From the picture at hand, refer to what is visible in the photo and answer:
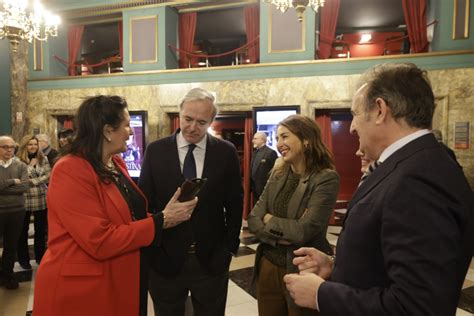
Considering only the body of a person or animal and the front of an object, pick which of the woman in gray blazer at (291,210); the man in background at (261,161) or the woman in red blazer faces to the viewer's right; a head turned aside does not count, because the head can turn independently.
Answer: the woman in red blazer

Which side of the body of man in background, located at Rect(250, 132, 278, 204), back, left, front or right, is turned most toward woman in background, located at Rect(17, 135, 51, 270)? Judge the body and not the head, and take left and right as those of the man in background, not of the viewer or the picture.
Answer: front

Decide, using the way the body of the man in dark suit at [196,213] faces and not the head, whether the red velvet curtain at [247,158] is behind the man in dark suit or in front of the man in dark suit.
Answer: behind

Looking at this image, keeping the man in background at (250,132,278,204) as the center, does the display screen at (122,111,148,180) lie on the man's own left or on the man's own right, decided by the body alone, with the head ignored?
on the man's own right

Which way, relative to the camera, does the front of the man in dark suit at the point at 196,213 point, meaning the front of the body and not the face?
toward the camera

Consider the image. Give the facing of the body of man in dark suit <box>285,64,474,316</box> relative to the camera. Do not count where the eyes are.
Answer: to the viewer's left

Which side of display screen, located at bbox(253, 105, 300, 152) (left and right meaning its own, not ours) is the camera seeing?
front

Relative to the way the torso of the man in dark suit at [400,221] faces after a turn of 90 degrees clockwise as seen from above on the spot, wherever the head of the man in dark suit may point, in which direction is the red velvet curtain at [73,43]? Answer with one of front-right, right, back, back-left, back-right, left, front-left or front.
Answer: front-left

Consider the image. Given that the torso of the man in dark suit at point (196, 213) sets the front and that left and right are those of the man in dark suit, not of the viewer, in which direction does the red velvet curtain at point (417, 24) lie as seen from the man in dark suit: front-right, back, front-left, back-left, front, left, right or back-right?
back-left

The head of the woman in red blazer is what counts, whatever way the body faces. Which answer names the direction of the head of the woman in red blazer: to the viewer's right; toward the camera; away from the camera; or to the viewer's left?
to the viewer's right

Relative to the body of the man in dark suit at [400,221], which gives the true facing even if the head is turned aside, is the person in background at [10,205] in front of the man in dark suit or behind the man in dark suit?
in front

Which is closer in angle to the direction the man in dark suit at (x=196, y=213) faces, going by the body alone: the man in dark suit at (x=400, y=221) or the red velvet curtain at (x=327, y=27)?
the man in dark suit

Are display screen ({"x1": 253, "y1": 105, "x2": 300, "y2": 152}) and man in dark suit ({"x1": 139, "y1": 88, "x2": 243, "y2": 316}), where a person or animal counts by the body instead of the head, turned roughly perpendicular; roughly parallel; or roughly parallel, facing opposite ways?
roughly parallel
